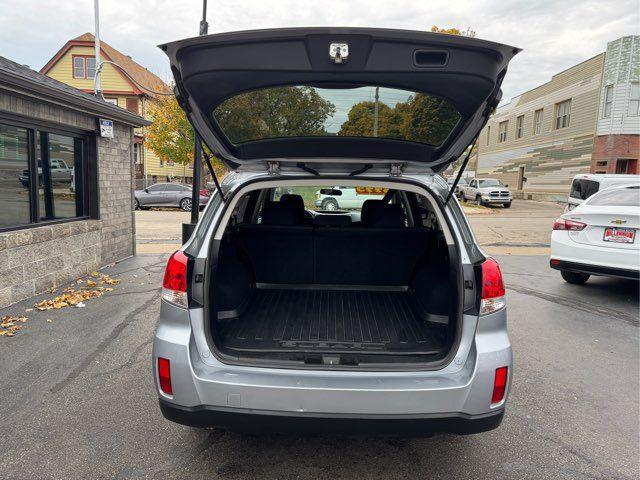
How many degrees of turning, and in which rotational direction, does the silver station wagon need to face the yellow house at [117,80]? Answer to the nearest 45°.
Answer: approximately 45° to its left

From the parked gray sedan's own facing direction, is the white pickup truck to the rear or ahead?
to the rear

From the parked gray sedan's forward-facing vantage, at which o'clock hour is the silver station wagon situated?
The silver station wagon is roughly at 9 o'clock from the parked gray sedan.

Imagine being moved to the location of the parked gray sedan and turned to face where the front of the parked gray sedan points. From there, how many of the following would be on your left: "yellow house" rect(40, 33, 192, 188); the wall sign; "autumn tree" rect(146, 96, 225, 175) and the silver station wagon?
2

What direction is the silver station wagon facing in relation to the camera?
away from the camera

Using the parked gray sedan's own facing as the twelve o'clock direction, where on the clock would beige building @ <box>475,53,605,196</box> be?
The beige building is roughly at 6 o'clock from the parked gray sedan.

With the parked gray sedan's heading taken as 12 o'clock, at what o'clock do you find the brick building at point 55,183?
The brick building is roughly at 9 o'clock from the parked gray sedan.

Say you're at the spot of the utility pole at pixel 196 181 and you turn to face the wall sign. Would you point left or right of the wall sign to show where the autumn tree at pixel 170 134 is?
right

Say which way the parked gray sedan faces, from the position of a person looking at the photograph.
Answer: facing to the left of the viewer

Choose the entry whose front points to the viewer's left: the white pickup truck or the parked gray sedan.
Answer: the parked gray sedan

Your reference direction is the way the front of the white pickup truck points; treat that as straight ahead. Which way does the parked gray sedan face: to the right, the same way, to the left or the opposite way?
to the right

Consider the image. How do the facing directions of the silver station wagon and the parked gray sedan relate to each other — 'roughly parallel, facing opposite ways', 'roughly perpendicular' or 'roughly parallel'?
roughly perpendicular
